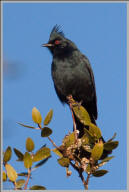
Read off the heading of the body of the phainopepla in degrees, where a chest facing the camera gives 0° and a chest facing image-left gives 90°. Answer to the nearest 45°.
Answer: approximately 45°
